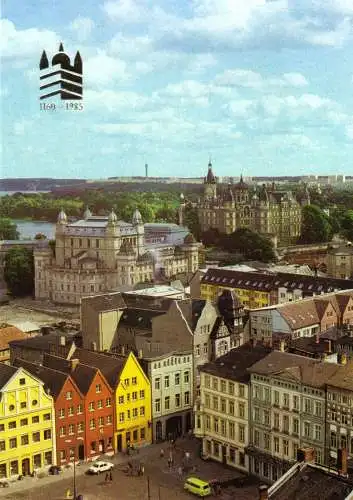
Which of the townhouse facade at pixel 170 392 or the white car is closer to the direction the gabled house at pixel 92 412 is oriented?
the white car

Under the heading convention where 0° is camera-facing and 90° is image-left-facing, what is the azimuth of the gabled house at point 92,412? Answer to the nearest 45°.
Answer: approximately 315°

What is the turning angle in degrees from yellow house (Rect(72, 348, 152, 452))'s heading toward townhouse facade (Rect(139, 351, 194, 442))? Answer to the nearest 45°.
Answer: approximately 90° to its left

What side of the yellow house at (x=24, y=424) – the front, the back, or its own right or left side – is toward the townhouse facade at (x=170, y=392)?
left

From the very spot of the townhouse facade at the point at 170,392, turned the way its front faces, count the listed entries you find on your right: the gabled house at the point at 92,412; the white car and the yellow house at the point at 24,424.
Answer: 3

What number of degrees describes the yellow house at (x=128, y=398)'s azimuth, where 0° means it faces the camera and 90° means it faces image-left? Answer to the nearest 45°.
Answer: approximately 315°

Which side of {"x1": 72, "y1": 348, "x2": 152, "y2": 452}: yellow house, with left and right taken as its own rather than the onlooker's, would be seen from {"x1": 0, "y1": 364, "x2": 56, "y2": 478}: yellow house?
right

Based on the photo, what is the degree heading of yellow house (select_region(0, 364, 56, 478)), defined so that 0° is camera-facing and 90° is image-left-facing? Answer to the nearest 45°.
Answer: approximately 315°

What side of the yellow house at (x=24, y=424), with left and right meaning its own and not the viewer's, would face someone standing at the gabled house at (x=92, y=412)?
left
